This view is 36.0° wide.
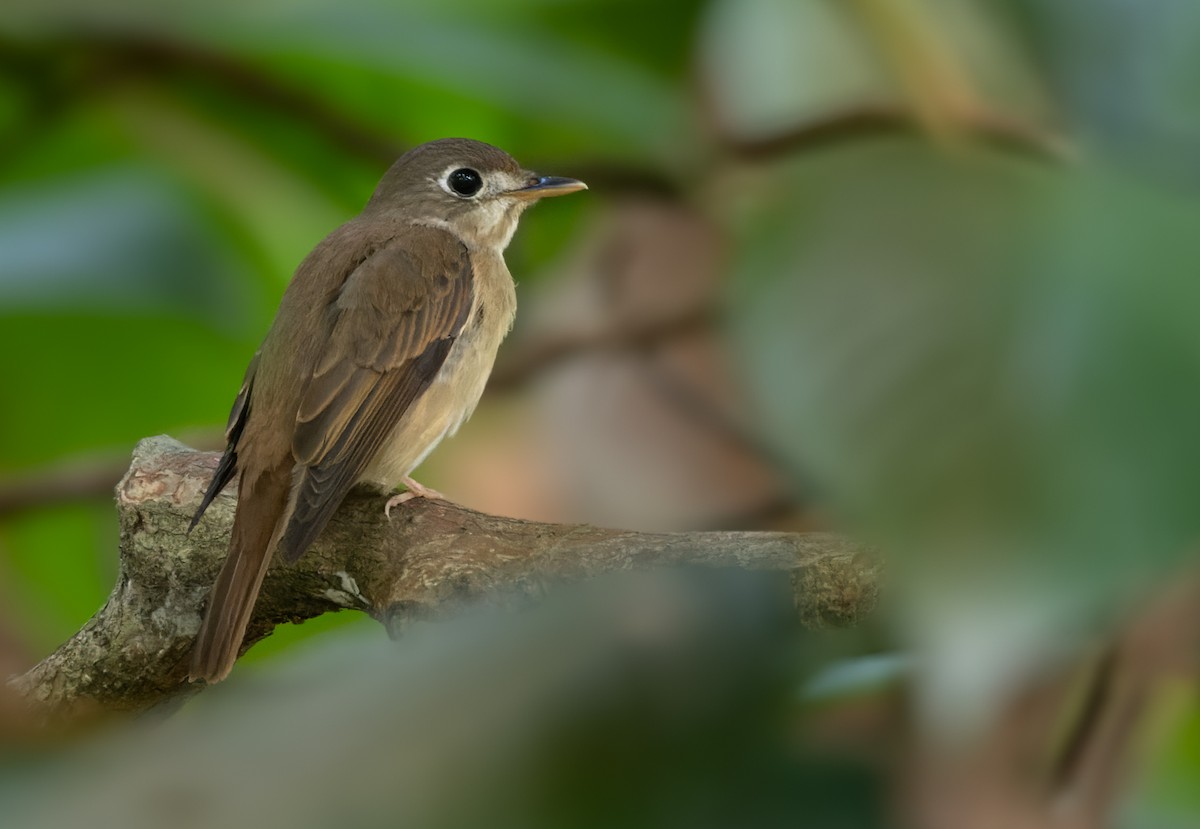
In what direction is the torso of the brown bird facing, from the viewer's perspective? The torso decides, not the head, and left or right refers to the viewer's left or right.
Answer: facing away from the viewer and to the right of the viewer
